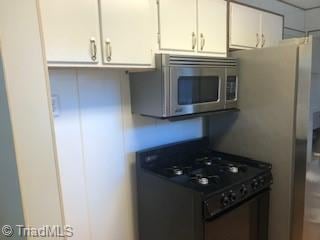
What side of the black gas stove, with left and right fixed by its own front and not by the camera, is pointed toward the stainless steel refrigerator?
left

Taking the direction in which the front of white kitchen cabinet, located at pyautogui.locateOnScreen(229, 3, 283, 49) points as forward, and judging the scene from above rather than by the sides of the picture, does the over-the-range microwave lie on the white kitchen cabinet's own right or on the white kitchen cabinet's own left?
on the white kitchen cabinet's own right

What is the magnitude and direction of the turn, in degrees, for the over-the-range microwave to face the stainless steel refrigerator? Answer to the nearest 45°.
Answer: approximately 45° to its left

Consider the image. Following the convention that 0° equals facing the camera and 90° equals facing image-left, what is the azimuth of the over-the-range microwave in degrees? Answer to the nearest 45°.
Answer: approximately 315°

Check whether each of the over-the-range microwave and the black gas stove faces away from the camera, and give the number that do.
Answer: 0

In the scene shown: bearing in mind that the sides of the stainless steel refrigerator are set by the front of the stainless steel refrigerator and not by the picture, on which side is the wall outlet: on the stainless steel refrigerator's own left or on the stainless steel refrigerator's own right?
on the stainless steel refrigerator's own right

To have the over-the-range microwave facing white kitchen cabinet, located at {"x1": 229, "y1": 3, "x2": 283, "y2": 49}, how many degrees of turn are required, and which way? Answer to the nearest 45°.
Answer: approximately 90° to its left

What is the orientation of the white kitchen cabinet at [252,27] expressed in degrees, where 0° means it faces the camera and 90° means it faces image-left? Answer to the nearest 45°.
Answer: approximately 315°

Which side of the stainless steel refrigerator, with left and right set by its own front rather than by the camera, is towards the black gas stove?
right

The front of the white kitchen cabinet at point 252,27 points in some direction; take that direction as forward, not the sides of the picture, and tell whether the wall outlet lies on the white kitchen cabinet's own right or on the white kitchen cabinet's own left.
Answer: on the white kitchen cabinet's own right

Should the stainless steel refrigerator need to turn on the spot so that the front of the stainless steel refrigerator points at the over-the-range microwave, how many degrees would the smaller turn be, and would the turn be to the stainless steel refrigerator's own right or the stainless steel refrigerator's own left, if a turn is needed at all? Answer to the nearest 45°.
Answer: approximately 90° to the stainless steel refrigerator's own right
